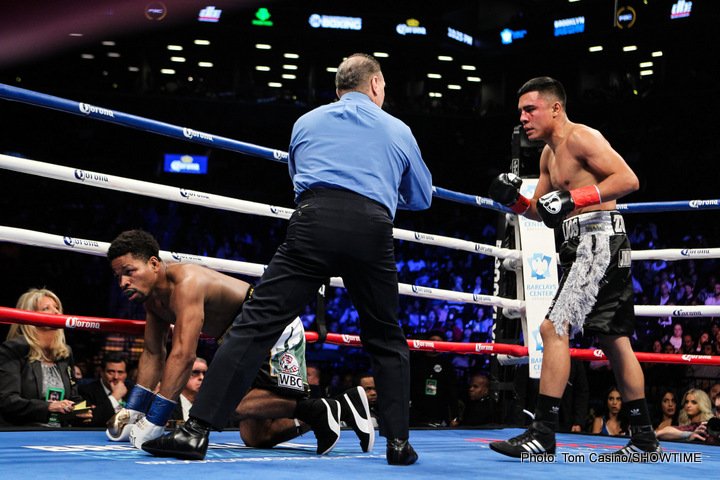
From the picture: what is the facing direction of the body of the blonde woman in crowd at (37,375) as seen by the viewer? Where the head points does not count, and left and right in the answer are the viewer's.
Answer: facing the viewer and to the right of the viewer

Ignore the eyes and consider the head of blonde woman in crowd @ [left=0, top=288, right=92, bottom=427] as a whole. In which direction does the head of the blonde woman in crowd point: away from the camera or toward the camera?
toward the camera

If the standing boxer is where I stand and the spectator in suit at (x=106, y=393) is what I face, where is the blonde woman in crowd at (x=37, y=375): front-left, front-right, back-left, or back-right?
front-left

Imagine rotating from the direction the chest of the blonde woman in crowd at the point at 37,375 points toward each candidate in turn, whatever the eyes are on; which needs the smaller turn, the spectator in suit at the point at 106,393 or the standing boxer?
the standing boxer

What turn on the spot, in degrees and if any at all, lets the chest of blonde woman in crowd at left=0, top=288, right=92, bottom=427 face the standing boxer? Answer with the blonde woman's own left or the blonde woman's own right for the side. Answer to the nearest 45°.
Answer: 0° — they already face them

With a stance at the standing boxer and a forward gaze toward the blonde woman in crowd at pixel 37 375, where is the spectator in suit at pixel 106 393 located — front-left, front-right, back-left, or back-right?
front-right

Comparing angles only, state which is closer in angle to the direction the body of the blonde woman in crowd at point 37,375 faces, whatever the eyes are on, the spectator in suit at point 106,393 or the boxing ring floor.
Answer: the boxing ring floor

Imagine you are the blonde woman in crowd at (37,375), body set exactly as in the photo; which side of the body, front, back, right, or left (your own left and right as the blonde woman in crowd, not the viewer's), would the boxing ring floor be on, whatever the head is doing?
front

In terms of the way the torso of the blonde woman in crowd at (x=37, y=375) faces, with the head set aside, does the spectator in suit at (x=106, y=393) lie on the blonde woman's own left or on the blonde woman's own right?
on the blonde woman's own left
